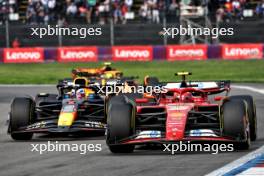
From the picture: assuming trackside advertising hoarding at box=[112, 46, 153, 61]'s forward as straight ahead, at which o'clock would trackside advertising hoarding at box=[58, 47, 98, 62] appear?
trackside advertising hoarding at box=[58, 47, 98, 62] is roughly at 3 o'clock from trackside advertising hoarding at box=[112, 46, 153, 61].

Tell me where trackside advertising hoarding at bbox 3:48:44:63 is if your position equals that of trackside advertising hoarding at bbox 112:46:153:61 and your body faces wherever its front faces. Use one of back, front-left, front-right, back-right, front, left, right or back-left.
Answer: right

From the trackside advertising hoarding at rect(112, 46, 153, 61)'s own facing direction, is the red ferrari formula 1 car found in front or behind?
in front

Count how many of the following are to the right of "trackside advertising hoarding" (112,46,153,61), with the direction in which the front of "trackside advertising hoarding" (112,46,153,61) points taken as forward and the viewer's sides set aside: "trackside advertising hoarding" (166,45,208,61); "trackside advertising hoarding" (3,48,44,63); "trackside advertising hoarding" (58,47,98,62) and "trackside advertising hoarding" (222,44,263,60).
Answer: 2

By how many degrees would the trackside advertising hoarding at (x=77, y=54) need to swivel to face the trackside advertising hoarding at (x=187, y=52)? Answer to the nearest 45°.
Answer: approximately 90° to its left

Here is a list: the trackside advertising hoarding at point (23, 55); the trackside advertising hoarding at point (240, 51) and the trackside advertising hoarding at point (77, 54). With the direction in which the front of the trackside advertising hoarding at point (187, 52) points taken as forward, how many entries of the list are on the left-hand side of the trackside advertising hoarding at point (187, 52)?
1

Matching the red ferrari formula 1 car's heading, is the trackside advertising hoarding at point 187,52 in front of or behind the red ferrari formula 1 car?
behind

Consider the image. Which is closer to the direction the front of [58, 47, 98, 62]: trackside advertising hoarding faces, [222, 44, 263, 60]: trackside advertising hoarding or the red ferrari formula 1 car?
the red ferrari formula 1 car

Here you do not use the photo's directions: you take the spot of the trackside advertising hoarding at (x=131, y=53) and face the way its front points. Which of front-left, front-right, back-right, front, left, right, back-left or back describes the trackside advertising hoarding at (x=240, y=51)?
left

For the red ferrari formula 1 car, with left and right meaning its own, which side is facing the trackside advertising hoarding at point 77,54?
back

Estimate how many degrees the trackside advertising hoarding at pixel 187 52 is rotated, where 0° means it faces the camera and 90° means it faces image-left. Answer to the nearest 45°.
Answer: approximately 0°
